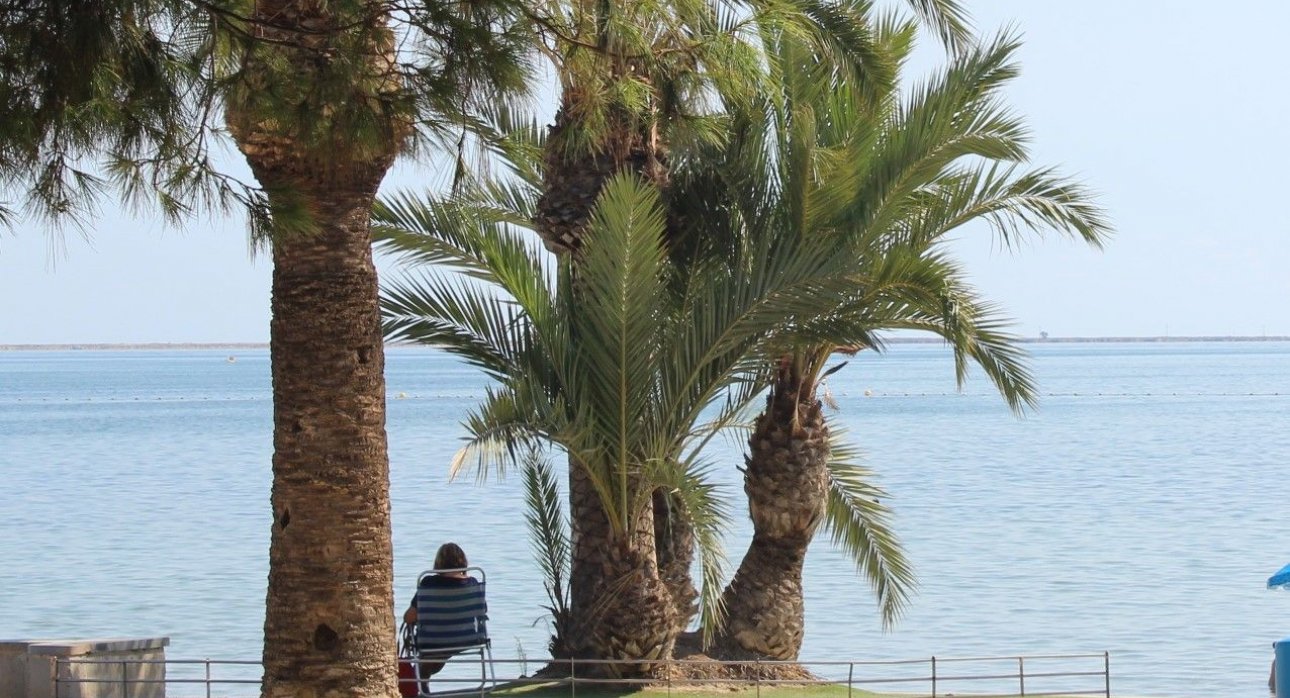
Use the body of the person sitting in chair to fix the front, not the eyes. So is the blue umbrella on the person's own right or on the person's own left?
on the person's own right

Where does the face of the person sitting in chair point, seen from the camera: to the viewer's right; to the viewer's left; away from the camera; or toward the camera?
away from the camera

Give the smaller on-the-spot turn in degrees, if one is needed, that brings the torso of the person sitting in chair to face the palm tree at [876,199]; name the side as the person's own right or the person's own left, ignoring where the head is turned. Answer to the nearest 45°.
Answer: approximately 90° to the person's own right

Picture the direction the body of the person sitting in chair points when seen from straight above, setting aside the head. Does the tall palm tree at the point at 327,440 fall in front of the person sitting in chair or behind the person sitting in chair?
behind

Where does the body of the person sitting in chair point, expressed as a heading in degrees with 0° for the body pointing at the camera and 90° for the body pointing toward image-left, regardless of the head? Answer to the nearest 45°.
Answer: approximately 180°

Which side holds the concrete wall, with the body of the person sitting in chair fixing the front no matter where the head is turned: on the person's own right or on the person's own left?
on the person's own left

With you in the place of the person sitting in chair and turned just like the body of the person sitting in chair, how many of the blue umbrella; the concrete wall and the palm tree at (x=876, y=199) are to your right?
2
